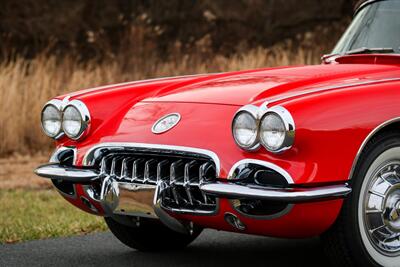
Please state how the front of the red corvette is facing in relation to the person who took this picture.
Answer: facing the viewer and to the left of the viewer
